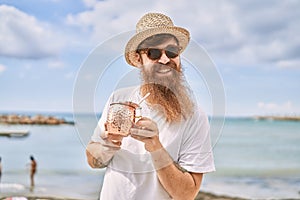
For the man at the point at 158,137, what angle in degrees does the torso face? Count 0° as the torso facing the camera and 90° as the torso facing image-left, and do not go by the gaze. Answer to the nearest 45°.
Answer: approximately 0°

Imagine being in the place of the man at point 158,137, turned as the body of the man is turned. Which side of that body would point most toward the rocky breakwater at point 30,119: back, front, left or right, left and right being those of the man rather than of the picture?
back

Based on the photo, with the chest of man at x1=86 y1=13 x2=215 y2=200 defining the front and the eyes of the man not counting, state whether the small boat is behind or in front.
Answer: behind

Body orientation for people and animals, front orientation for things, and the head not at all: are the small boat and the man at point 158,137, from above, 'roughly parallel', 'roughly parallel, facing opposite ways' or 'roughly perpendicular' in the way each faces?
roughly perpendicular
